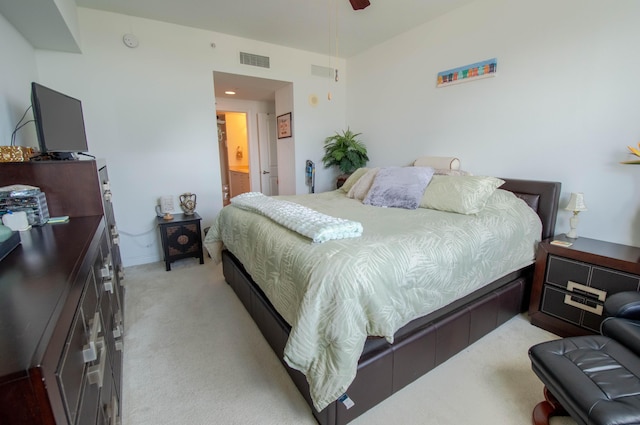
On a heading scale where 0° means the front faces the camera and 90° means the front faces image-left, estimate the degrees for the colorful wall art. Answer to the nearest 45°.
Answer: approximately 45°

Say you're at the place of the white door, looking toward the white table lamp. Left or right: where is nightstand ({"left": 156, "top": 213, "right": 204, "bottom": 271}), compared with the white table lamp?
right

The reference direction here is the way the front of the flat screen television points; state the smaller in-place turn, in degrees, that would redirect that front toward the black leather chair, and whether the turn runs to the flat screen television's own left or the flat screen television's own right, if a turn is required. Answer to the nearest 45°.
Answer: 0° — it already faces it

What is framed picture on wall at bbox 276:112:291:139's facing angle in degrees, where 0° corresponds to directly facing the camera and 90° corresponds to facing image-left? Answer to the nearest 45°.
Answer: approximately 45°

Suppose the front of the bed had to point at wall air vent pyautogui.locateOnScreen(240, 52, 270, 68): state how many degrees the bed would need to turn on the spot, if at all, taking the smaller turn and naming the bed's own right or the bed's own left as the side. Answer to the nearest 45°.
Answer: approximately 90° to the bed's own right

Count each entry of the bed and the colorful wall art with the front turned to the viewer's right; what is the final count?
0

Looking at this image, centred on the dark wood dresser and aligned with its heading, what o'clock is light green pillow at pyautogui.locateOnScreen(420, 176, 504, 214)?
The light green pillow is roughly at 12 o'clock from the dark wood dresser.

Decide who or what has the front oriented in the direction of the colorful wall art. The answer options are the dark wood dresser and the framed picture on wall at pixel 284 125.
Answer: the dark wood dresser

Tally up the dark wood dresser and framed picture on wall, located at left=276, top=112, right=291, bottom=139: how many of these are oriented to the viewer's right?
1

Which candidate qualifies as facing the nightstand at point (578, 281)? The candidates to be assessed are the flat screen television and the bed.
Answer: the flat screen television

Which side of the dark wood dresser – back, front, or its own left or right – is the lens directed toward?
right

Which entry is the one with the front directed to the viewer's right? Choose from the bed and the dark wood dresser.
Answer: the dark wood dresser

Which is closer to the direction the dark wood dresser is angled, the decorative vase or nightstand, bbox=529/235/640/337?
the nightstand

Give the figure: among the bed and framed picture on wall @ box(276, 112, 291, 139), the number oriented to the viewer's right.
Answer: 0

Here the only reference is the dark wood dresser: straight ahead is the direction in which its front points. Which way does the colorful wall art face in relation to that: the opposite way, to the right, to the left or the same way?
the opposite way
